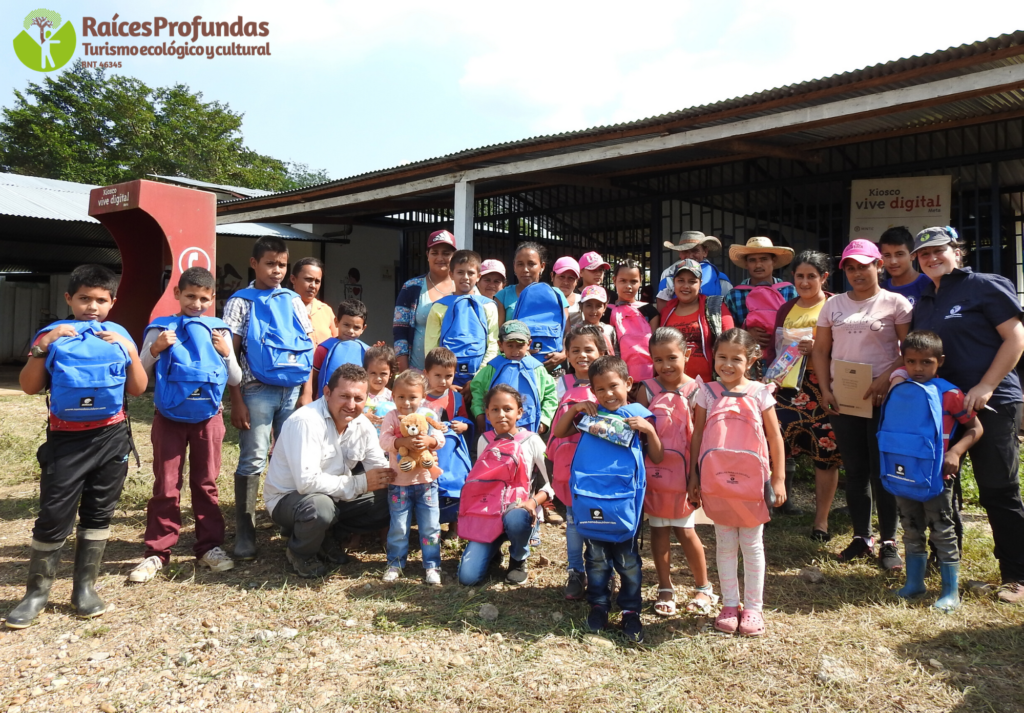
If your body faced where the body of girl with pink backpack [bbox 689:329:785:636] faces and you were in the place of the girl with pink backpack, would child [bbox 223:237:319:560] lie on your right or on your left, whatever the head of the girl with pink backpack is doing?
on your right

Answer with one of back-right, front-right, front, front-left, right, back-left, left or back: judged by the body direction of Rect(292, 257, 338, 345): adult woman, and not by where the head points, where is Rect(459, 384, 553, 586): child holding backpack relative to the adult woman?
front-left

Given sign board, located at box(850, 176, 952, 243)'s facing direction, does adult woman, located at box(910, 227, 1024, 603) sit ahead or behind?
ahead

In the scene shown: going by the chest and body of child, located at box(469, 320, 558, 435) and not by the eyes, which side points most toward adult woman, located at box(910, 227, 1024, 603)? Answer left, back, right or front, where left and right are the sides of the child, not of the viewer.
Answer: left

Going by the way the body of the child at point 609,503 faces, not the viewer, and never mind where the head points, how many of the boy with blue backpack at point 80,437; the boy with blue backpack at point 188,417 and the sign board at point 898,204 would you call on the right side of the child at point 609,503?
2

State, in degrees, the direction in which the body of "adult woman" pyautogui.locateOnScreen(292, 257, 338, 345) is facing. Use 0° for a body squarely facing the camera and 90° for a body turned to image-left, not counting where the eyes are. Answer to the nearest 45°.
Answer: approximately 0°

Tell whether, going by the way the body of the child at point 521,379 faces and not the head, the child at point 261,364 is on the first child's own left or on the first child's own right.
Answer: on the first child's own right

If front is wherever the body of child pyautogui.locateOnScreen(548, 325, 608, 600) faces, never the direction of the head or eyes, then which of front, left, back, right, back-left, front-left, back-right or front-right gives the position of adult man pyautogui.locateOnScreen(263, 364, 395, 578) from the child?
right

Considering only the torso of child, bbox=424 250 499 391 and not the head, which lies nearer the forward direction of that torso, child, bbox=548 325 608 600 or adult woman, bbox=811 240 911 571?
the child
